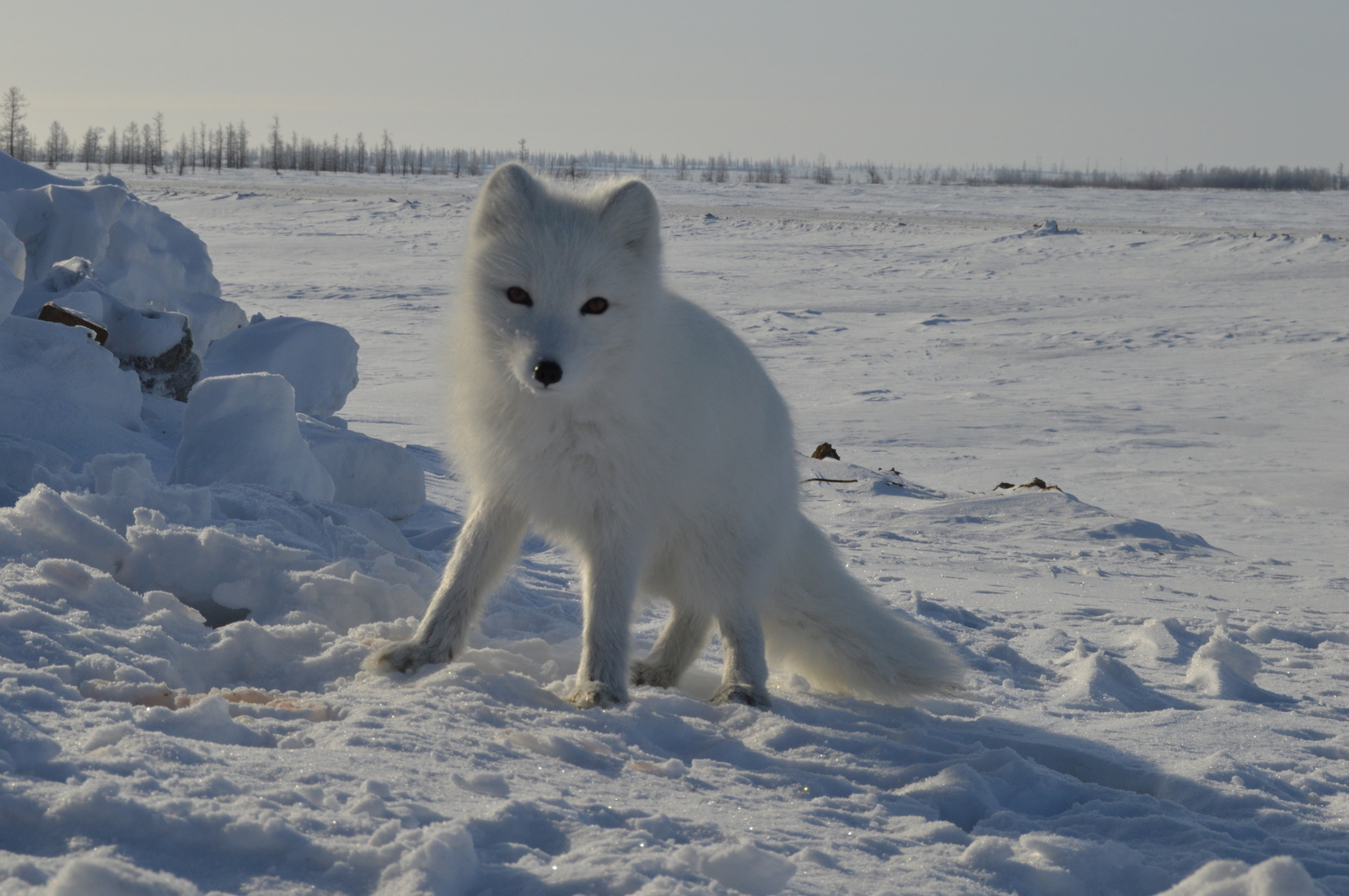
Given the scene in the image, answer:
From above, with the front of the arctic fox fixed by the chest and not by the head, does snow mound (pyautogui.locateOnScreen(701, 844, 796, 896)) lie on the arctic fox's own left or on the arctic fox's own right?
on the arctic fox's own left

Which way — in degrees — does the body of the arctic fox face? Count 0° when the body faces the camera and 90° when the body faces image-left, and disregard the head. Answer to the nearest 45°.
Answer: approximately 45°

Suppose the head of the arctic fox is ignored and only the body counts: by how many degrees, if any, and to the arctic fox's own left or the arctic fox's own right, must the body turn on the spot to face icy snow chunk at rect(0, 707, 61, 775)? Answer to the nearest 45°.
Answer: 0° — it already faces it

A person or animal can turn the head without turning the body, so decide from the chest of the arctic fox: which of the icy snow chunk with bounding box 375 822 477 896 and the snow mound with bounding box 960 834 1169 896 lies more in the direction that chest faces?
the icy snow chunk

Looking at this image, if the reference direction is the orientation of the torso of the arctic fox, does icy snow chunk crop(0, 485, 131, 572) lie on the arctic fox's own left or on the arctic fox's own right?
on the arctic fox's own right

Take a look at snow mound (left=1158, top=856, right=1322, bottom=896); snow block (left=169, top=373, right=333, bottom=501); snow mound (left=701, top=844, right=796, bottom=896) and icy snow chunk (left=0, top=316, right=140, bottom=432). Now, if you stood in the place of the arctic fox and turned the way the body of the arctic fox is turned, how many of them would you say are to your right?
2

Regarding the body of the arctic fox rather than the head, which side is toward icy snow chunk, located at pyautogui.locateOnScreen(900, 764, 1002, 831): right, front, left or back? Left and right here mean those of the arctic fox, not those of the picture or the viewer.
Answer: left

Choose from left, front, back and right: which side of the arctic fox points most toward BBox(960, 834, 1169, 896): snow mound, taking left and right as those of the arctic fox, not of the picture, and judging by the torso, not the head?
left

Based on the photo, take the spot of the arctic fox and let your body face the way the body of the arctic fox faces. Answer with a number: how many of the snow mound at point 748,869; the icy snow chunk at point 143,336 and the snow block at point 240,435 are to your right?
2

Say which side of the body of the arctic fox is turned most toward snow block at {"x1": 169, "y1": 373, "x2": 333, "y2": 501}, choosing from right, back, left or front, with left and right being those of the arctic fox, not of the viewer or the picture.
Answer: right

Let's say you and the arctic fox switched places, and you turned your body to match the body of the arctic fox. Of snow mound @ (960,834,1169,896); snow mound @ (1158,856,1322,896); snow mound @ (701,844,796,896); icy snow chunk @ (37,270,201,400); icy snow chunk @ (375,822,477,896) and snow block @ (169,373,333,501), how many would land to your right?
2

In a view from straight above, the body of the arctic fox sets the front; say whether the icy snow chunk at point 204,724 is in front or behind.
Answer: in front

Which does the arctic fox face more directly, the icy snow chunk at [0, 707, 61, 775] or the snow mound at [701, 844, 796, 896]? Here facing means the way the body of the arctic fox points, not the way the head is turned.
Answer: the icy snow chunk

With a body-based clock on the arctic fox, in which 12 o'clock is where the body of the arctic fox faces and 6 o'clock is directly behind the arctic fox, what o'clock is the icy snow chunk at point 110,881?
The icy snow chunk is roughly at 11 o'clock from the arctic fox.

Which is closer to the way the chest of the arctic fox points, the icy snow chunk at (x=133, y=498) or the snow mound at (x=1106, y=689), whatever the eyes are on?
the icy snow chunk

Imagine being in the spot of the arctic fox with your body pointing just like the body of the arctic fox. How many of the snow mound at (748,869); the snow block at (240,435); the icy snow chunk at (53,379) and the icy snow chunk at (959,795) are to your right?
2
